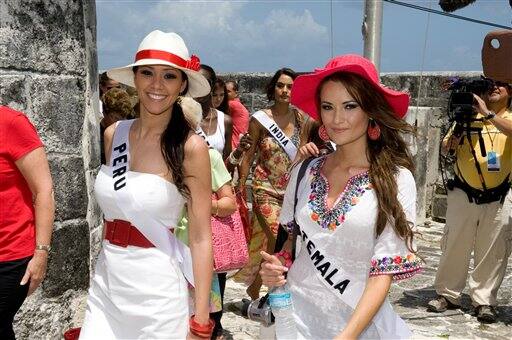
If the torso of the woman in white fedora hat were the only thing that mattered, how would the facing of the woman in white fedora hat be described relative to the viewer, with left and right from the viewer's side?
facing the viewer and to the left of the viewer

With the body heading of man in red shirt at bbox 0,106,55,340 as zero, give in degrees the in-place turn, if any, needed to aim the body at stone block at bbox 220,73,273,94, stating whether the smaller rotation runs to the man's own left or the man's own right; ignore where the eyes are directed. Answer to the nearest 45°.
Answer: approximately 180°

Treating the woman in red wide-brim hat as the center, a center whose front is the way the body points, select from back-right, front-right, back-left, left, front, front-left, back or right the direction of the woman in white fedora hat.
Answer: front-right

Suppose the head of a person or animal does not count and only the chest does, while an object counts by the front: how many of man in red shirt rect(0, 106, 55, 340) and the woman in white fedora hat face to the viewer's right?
0

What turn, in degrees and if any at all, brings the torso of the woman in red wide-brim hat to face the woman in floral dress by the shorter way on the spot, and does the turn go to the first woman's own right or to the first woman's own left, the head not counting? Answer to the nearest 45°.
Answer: approximately 135° to the first woman's own right

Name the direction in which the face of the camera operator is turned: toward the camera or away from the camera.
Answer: toward the camera

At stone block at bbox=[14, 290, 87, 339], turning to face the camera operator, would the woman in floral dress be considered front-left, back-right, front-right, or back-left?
front-left
